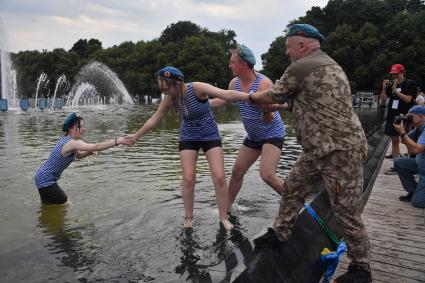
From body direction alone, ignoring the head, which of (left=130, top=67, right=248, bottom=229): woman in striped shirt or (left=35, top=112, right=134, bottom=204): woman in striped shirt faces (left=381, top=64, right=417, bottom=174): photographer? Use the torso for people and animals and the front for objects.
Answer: (left=35, top=112, right=134, bottom=204): woman in striped shirt

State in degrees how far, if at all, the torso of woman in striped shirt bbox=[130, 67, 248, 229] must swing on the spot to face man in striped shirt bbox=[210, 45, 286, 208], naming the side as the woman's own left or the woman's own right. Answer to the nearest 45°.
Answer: approximately 90° to the woman's own left

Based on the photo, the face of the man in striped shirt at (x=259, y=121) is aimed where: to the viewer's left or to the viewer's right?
to the viewer's left

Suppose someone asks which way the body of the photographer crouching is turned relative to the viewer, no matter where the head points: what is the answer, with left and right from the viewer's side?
facing to the left of the viewer

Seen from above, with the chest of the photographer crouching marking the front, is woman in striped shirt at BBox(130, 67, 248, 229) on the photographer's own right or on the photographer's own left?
on the photographer's own left

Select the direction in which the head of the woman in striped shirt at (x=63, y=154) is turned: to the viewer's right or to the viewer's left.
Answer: to the viewer's right

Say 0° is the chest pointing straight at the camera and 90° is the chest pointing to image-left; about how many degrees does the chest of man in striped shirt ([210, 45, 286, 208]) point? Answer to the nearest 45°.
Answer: approximately 45°

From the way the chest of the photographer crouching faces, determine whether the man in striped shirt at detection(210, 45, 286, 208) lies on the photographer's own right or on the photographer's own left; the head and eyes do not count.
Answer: on the photographer's own left

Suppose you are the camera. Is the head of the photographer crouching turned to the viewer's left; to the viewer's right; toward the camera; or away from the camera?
to the viewer's left

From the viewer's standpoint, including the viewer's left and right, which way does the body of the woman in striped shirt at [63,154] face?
facing to the right of the viewer
